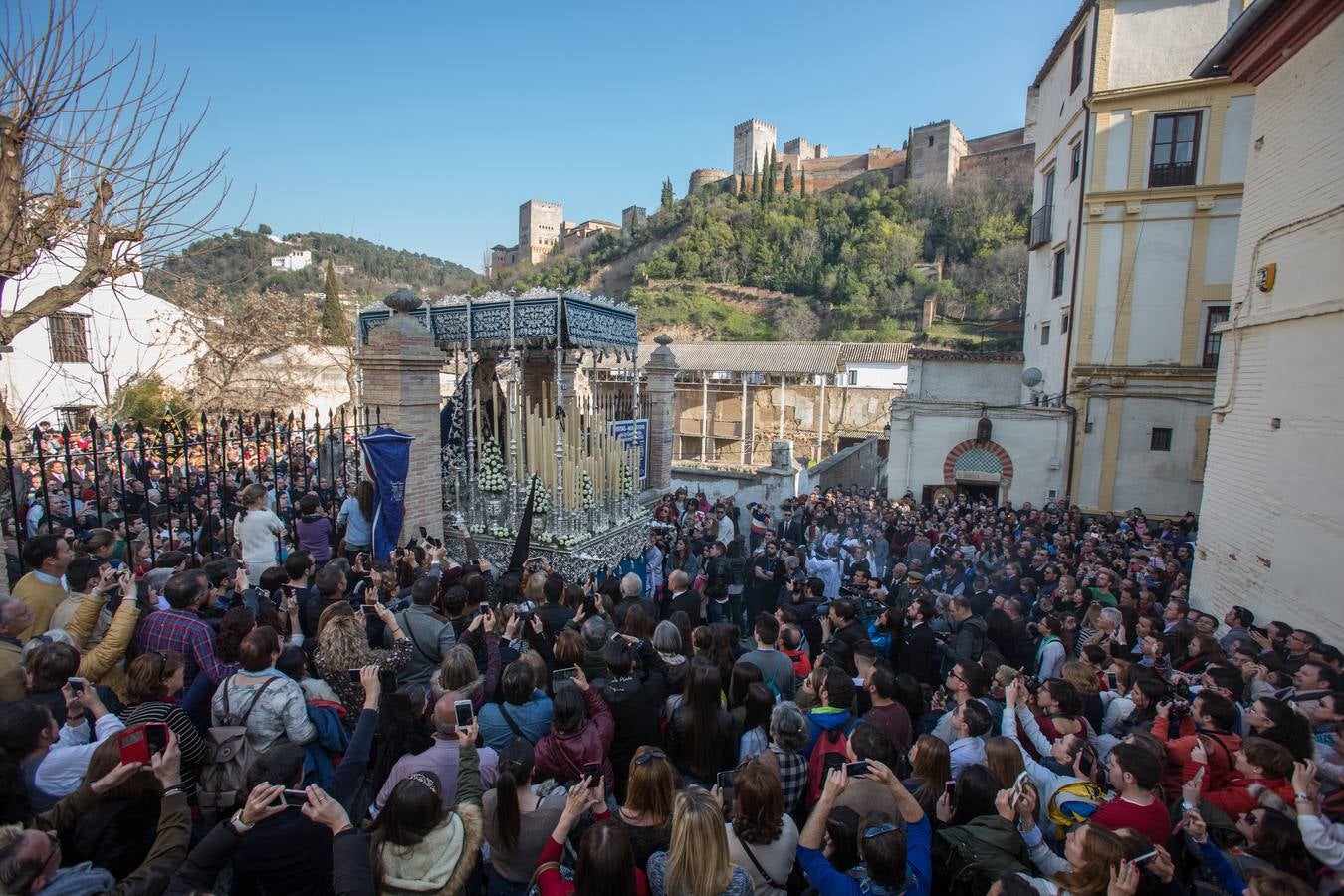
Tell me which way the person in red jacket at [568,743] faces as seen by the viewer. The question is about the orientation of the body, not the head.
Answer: away from the camera

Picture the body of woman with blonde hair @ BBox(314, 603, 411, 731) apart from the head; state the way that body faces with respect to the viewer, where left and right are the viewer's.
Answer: facing away from the viewer and to the right of the viewer

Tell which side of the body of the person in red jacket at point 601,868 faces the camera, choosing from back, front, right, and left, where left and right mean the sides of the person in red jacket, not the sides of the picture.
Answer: back

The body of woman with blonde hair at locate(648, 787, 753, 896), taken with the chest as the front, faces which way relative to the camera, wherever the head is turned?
away from the camera

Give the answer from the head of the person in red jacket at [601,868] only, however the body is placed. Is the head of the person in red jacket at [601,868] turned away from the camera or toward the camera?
away from the camera

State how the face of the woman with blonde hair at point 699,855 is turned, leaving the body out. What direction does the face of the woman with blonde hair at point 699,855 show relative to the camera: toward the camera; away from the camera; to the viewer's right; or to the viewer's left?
away from the camera

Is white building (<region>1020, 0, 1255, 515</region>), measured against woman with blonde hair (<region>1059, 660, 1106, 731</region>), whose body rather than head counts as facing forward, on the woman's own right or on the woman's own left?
on the woman's own right

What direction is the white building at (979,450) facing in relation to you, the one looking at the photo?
facing the viewer

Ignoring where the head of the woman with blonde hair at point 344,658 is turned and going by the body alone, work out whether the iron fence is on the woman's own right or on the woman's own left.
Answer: on the woman's own left

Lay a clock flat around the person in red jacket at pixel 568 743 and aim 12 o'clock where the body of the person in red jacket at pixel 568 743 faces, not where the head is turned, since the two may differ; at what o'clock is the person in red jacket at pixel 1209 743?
the person in red jacket at pixel 1209 743 is roughly at 3 o'clock from the person in red jacket at pixel 568 743.

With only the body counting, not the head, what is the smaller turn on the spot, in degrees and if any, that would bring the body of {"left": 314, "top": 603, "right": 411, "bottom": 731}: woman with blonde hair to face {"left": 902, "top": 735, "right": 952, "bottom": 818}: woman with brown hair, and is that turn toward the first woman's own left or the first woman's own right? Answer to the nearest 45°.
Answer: approximately 90° to the first woman's own right

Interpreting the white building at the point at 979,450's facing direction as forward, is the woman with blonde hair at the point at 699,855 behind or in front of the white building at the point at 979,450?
in front

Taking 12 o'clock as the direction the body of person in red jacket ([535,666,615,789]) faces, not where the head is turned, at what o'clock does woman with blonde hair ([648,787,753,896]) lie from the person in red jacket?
The woman with blonde hair is roughly at 5 o'clock from the person in red jacket.

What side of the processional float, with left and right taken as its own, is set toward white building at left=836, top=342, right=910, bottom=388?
left
